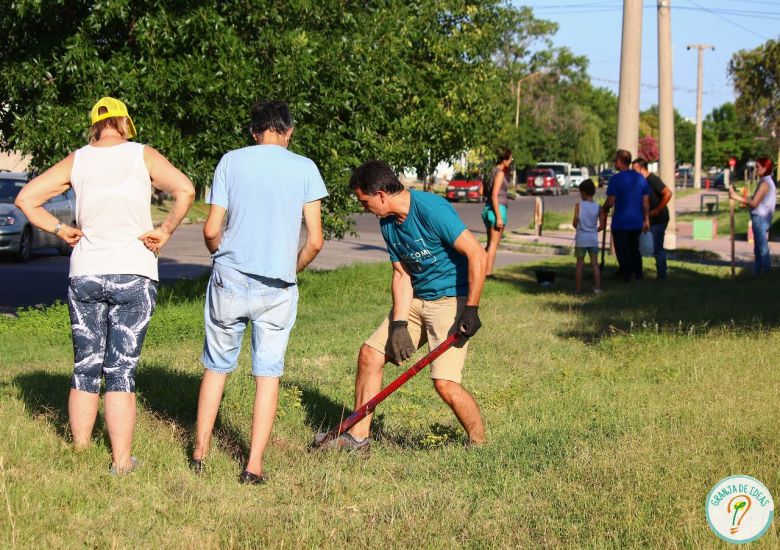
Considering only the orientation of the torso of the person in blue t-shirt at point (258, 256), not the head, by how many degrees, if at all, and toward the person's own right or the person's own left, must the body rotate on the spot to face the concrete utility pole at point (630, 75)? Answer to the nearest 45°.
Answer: approximately 45° to the person's own right

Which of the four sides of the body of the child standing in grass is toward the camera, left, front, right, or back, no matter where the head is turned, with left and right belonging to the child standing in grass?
back

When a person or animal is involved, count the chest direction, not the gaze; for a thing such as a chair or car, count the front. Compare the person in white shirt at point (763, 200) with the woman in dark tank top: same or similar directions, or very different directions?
very different directions

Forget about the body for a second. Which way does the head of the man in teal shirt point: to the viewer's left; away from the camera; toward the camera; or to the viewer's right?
to the viewer's left

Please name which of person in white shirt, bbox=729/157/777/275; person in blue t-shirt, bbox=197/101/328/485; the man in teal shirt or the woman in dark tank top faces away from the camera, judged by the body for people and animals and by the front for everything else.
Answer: the person in blue t-shirt

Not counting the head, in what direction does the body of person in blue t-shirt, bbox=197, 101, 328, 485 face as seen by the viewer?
away from the camera

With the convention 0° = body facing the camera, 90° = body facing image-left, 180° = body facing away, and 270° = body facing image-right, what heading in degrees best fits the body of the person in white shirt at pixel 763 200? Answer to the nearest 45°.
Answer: approximately 90°

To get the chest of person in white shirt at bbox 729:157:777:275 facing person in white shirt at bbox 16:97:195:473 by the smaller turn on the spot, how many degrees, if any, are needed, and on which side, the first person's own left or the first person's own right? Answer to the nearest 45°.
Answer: approximately 90° to the first person's own left

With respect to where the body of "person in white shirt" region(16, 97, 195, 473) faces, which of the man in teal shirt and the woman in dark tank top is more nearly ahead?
the woman in dark tank top

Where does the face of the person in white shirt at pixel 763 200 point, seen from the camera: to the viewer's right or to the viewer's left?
to the viewer's left

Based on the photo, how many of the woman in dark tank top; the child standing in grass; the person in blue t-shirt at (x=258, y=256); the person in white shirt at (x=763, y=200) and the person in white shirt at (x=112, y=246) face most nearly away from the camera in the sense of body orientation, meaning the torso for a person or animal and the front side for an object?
3
